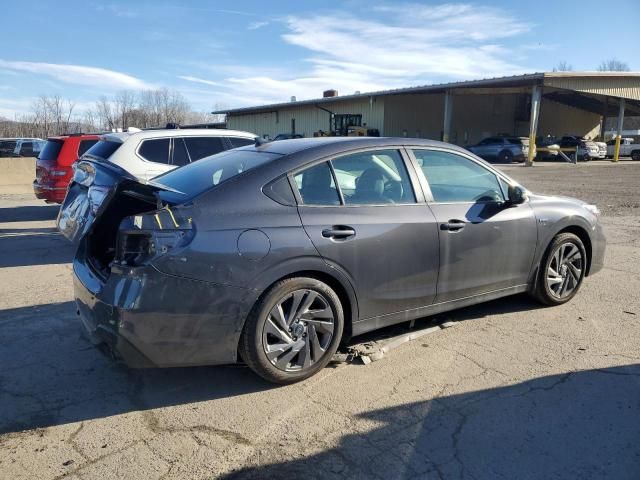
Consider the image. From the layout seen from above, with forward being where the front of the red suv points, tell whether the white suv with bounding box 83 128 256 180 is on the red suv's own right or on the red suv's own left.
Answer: on the red suv's own right

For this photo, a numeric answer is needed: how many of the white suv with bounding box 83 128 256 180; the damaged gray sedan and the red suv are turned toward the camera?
0

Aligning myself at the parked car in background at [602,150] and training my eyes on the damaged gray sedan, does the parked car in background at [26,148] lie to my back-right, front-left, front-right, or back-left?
front-right

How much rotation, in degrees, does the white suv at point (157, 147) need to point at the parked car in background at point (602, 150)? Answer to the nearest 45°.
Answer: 0° — it already faces it

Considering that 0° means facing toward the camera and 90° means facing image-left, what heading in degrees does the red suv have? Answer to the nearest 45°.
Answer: approximately 225°

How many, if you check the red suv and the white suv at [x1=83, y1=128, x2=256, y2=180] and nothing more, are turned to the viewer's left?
0

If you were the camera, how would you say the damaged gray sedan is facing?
facing away from the viewer and to the right of the viewer

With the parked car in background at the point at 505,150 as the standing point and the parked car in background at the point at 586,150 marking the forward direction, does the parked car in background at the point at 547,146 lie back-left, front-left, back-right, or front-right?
front-left

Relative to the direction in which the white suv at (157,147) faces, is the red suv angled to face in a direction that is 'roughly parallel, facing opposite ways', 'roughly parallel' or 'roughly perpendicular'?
roughly parallel

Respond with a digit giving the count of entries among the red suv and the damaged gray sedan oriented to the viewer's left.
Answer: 0

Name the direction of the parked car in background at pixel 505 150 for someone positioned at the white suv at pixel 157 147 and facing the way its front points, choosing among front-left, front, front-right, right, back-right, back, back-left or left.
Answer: front

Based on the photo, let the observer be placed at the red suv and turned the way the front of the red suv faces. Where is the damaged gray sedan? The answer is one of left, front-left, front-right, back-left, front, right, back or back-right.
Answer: back-right

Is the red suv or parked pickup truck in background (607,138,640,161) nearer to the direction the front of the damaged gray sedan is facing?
the parked pickup truck in background

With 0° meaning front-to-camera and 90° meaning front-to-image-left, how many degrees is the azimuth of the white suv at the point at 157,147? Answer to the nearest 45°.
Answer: approximately 225°

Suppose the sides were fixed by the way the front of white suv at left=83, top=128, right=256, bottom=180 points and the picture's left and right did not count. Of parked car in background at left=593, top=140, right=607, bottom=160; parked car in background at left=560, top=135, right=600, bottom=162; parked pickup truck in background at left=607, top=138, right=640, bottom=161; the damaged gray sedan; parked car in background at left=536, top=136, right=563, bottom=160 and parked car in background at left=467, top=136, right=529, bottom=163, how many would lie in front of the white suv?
5

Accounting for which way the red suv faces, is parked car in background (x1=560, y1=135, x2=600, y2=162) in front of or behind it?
in front
